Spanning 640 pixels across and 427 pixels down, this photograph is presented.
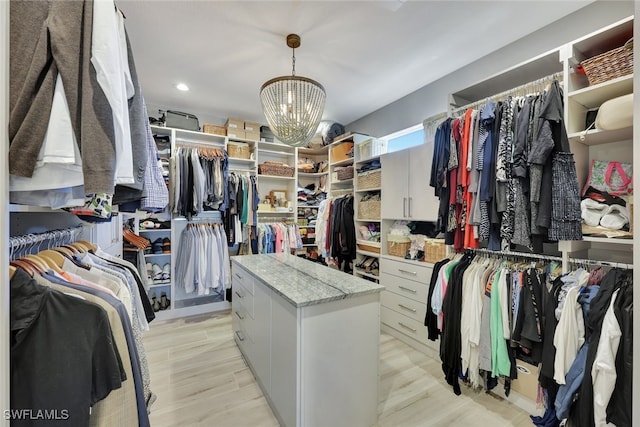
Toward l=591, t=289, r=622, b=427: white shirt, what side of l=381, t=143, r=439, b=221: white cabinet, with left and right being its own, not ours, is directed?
left

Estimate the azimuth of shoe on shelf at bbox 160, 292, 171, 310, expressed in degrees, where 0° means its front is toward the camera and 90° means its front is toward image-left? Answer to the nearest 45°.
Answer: approximately 315°

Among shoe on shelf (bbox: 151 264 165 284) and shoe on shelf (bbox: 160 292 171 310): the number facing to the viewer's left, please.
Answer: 0

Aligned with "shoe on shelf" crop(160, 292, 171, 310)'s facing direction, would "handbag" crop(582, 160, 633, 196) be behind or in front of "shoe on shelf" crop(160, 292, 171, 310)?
in front

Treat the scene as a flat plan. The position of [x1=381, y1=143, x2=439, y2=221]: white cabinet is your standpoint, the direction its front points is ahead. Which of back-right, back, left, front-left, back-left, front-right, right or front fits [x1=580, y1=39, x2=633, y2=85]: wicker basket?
left

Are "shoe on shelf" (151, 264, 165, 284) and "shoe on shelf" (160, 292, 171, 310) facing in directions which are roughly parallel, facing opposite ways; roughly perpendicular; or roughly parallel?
roughly parallel

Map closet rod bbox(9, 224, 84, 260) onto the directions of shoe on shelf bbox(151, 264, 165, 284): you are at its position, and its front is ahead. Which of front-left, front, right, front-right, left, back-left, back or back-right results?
front-right

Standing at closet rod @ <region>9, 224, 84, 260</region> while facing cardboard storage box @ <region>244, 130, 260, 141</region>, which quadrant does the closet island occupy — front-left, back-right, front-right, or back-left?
front-right

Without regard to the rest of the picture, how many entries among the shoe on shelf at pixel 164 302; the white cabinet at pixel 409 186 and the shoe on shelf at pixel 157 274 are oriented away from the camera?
0

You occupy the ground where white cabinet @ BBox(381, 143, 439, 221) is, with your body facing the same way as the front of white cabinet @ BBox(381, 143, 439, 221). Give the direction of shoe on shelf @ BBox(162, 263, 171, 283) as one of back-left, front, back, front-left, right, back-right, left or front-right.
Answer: front-right

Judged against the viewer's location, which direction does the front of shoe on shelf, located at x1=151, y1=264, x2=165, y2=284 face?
facing the viewer and to the right of the viewer
